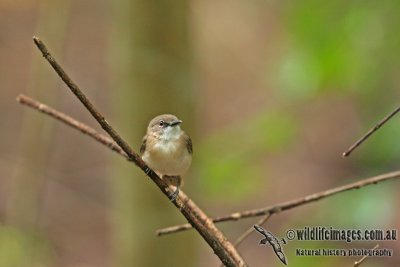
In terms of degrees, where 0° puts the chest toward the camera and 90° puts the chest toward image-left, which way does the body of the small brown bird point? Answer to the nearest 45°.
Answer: approximately 0°
